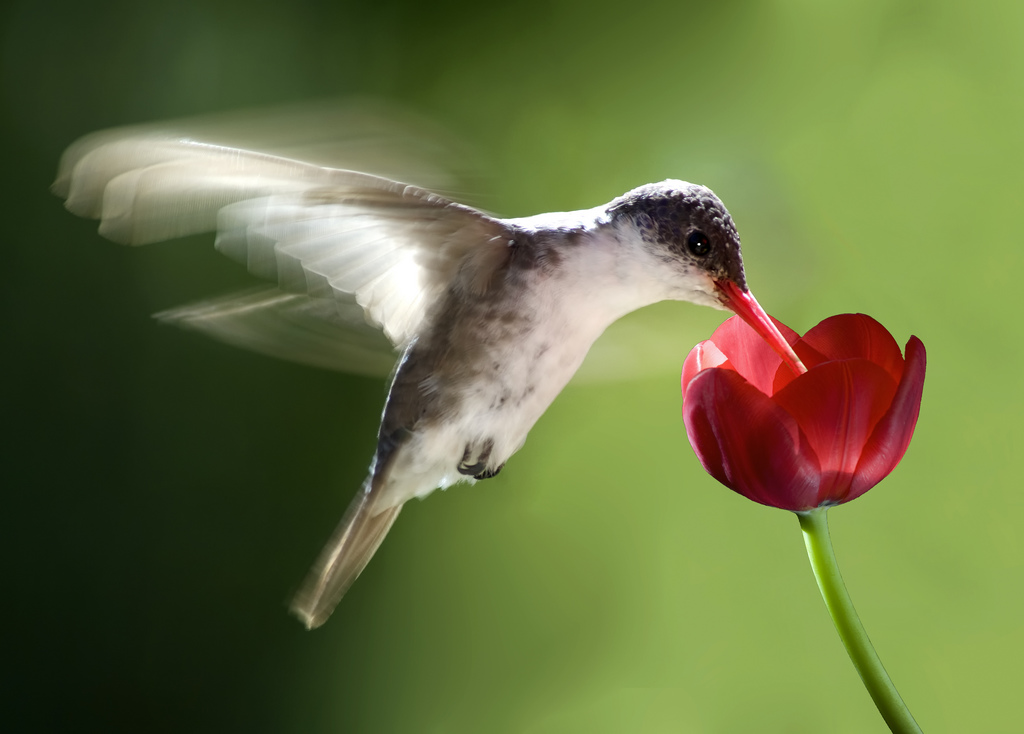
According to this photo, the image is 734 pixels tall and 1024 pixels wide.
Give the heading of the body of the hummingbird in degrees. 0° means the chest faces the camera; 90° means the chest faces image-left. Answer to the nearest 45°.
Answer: approximately 270°
